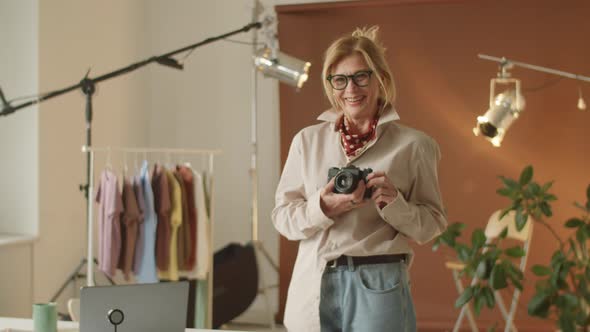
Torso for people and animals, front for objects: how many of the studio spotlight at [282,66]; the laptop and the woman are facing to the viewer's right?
1

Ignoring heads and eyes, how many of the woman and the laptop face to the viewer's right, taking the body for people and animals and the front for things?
0

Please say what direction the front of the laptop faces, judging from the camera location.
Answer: facing away from the viewer

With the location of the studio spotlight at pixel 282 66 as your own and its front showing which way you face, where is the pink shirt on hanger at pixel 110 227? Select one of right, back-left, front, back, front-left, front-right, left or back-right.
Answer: back-right

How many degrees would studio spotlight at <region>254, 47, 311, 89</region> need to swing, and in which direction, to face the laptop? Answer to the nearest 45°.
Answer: approximately 90° to its right

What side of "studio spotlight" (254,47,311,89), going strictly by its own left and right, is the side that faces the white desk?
right

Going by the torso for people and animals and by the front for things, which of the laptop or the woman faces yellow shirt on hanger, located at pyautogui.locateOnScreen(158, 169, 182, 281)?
the laptop

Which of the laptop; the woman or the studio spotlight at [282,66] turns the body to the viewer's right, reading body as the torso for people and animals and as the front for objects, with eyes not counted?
the studio spotlight

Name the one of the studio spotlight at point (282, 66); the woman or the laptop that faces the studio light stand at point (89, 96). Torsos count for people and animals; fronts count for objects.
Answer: the laptop

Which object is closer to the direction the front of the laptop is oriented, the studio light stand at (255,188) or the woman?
the studio light stand

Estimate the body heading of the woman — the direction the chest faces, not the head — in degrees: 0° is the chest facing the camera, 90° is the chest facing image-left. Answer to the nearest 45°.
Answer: approximately 0°

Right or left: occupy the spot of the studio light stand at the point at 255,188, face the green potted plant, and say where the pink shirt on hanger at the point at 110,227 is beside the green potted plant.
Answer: right

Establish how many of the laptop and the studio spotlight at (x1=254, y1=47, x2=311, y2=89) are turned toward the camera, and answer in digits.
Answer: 0

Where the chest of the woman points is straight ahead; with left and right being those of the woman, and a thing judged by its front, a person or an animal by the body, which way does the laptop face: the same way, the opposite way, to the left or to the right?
the opposite way

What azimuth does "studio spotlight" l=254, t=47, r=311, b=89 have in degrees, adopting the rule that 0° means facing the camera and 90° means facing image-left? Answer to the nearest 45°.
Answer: approximately 270°

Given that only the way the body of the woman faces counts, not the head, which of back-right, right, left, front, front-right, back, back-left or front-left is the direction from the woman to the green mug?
right
